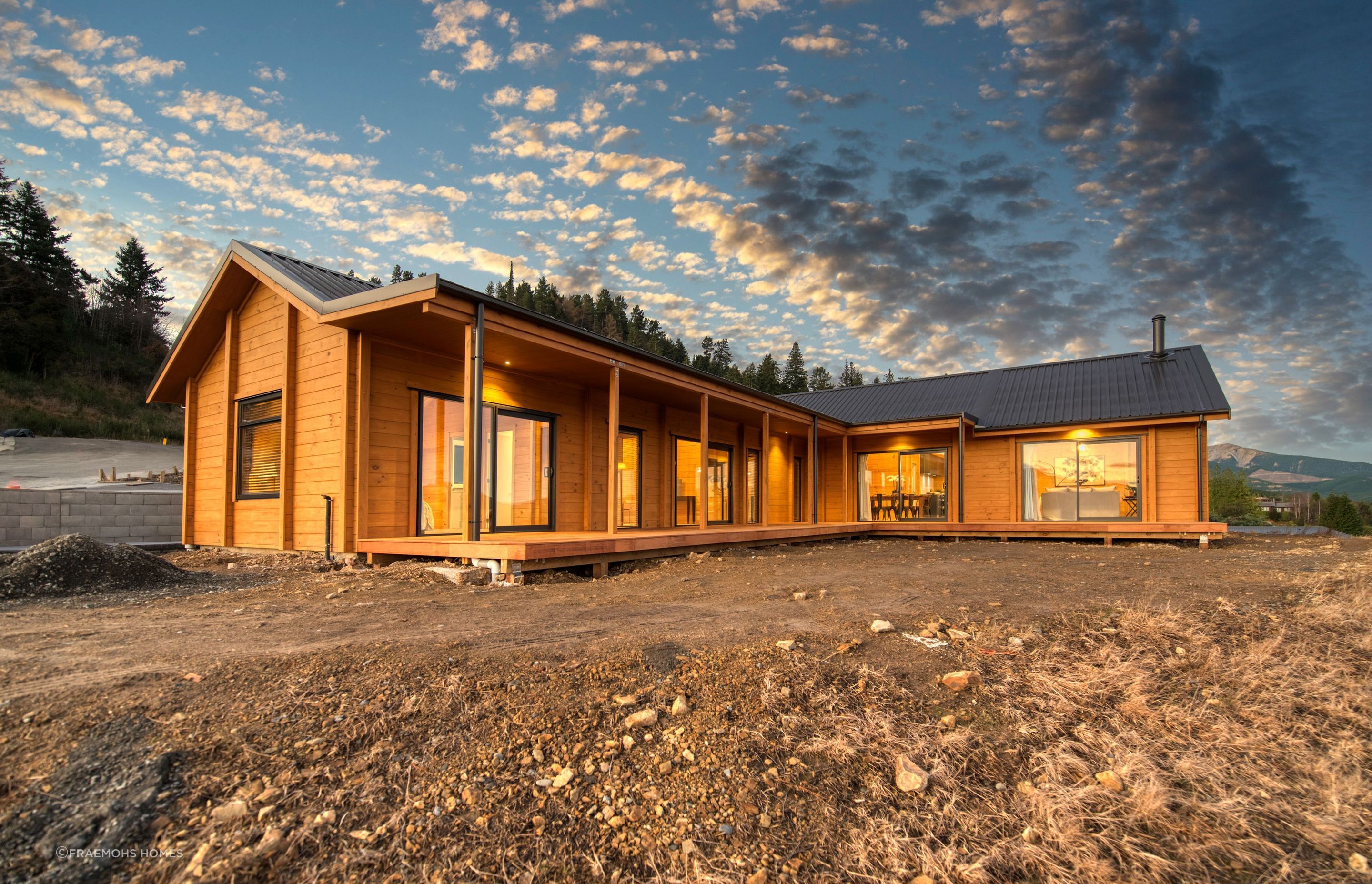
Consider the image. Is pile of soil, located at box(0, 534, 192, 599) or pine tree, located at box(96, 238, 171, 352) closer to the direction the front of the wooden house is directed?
the pile of soil

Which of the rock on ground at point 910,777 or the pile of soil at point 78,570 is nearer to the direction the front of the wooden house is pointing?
the rock on ground

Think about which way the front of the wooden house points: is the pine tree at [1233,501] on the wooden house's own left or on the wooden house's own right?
on the wooden house's own left

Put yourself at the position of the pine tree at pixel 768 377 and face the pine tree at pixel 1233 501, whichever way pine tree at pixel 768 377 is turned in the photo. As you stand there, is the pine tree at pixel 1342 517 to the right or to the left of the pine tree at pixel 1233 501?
right

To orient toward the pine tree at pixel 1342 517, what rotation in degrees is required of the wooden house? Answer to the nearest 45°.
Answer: approximately 90° to its left

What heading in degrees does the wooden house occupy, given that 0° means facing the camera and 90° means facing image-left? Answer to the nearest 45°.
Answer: approximately 315°

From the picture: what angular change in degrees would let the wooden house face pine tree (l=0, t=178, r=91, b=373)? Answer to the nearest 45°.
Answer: approximately 180°
